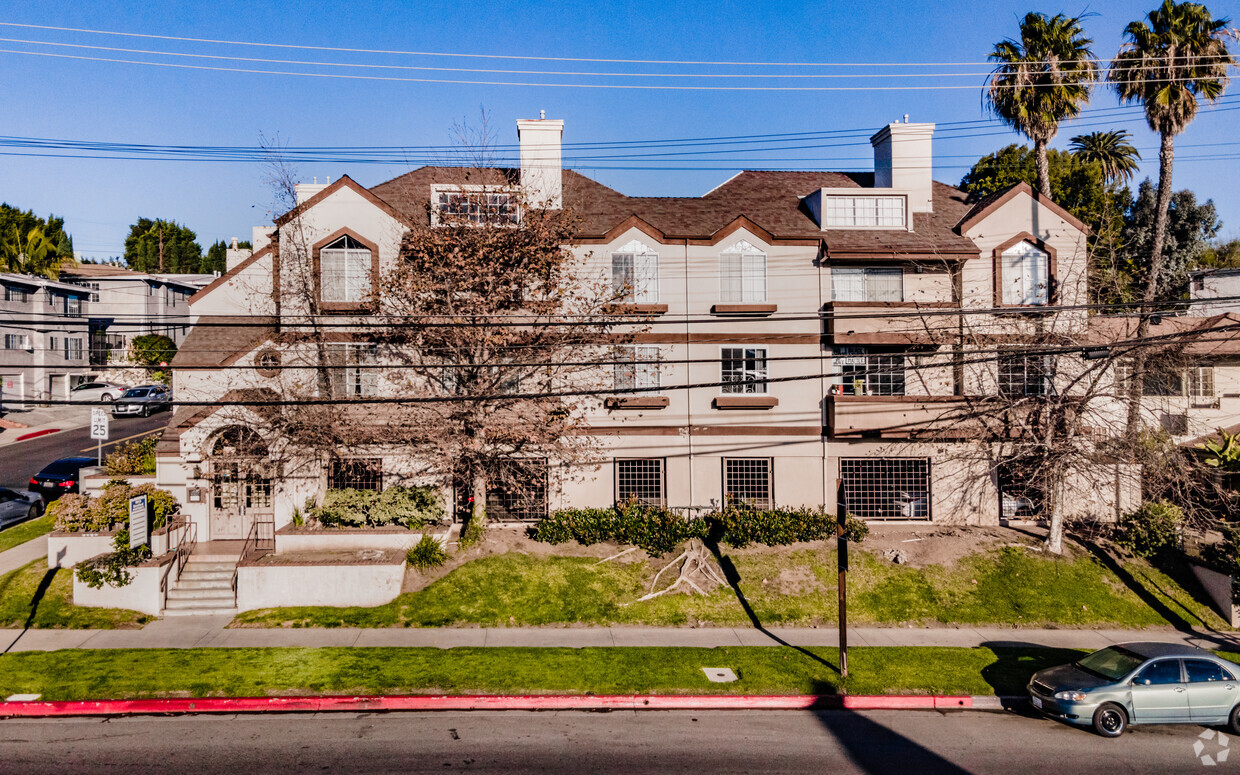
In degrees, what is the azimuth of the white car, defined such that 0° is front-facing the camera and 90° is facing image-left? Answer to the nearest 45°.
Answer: approximately 90°

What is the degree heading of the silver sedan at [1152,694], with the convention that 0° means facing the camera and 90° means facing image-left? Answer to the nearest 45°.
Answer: approximately 45°

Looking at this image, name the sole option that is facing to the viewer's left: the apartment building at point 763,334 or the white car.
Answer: the white car

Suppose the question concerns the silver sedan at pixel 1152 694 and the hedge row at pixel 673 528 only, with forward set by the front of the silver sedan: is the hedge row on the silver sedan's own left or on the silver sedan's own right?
on the silver sedan's own right

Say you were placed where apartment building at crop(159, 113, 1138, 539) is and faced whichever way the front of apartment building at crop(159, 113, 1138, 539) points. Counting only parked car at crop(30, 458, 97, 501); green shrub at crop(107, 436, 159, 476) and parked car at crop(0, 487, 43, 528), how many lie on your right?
3

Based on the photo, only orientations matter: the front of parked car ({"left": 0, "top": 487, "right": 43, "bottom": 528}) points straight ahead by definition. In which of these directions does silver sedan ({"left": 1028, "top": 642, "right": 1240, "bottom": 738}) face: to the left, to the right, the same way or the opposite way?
to the left

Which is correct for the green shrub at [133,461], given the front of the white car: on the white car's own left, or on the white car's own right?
on the white car's own left

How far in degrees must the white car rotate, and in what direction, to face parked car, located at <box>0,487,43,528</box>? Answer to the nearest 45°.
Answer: approximately 90° to its left

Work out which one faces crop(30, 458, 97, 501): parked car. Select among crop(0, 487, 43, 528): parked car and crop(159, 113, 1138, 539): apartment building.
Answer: crop(0, 487, 43, 528): parked car

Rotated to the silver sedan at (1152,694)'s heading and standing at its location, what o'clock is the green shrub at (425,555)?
The green shrub is roughly at 1 o'clock from the silver sedan.

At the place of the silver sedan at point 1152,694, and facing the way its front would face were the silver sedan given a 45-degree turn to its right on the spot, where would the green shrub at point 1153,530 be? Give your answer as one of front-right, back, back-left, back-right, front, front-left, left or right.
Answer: right

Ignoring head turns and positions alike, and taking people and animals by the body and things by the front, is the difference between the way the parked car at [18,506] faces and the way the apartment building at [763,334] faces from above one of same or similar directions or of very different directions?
very different directions
